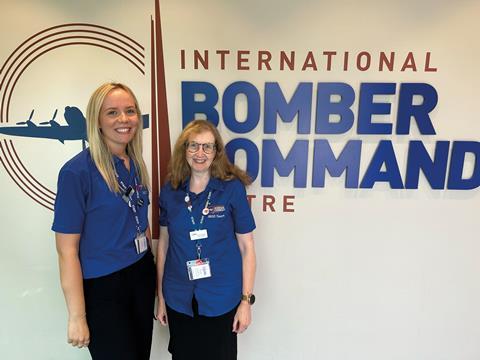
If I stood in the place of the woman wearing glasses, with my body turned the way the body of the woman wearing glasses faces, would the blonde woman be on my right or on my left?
on my right

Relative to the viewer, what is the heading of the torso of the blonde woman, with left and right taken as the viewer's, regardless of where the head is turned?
facing the viewer and to the right of the viewer

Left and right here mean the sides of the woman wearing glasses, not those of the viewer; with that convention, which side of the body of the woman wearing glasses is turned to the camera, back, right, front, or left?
front

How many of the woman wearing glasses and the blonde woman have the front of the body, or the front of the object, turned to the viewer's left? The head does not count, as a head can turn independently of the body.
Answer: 0

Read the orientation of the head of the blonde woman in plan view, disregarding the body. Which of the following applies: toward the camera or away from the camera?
toward the camera
